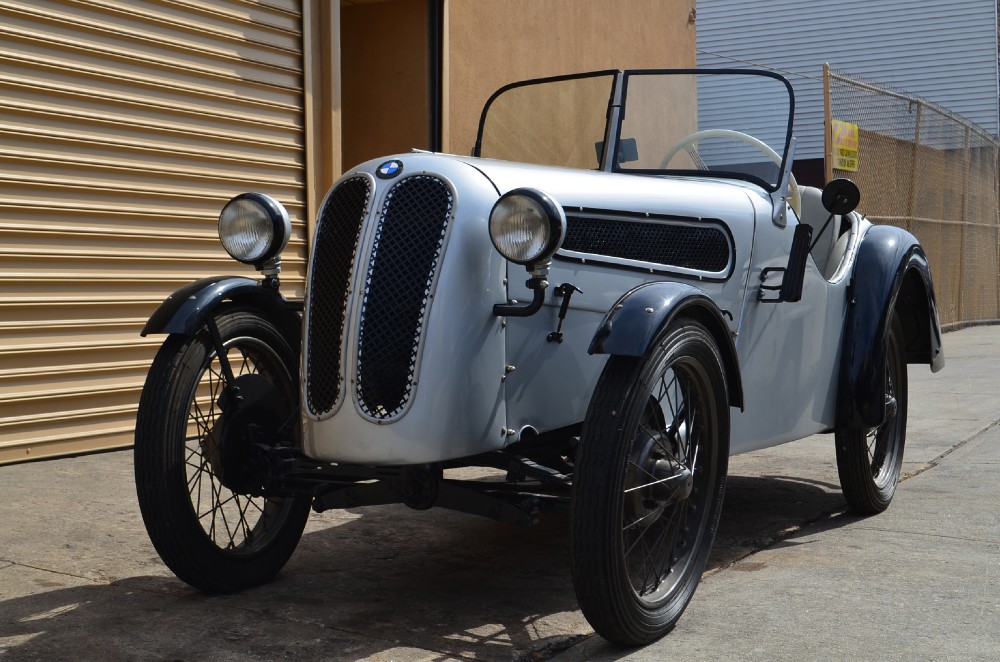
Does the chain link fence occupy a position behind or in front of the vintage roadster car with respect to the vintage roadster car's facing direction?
behind

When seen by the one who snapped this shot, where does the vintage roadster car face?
facing the viewer and to the left of the viewer

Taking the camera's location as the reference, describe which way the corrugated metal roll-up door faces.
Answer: facing the viewer and to the right of the viewer

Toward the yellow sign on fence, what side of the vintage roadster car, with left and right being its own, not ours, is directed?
back

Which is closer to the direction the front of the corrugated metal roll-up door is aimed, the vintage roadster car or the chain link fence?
the vintage roadster car

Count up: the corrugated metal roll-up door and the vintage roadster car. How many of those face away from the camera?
0

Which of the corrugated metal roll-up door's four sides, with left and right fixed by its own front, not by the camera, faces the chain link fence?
left

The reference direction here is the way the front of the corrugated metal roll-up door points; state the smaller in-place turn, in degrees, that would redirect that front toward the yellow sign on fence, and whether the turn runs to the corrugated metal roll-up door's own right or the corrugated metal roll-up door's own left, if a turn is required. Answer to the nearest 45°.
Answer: approximately 90° to the corrugated metal roll-up door's own left

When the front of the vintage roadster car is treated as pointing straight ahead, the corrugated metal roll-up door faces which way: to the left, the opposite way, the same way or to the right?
to the left

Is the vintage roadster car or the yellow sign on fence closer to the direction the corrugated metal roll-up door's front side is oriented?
the vintage roadster car

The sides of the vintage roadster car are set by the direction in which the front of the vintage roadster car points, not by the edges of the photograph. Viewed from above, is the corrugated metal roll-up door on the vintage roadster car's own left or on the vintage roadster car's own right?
on the vintage roadster car's own right
